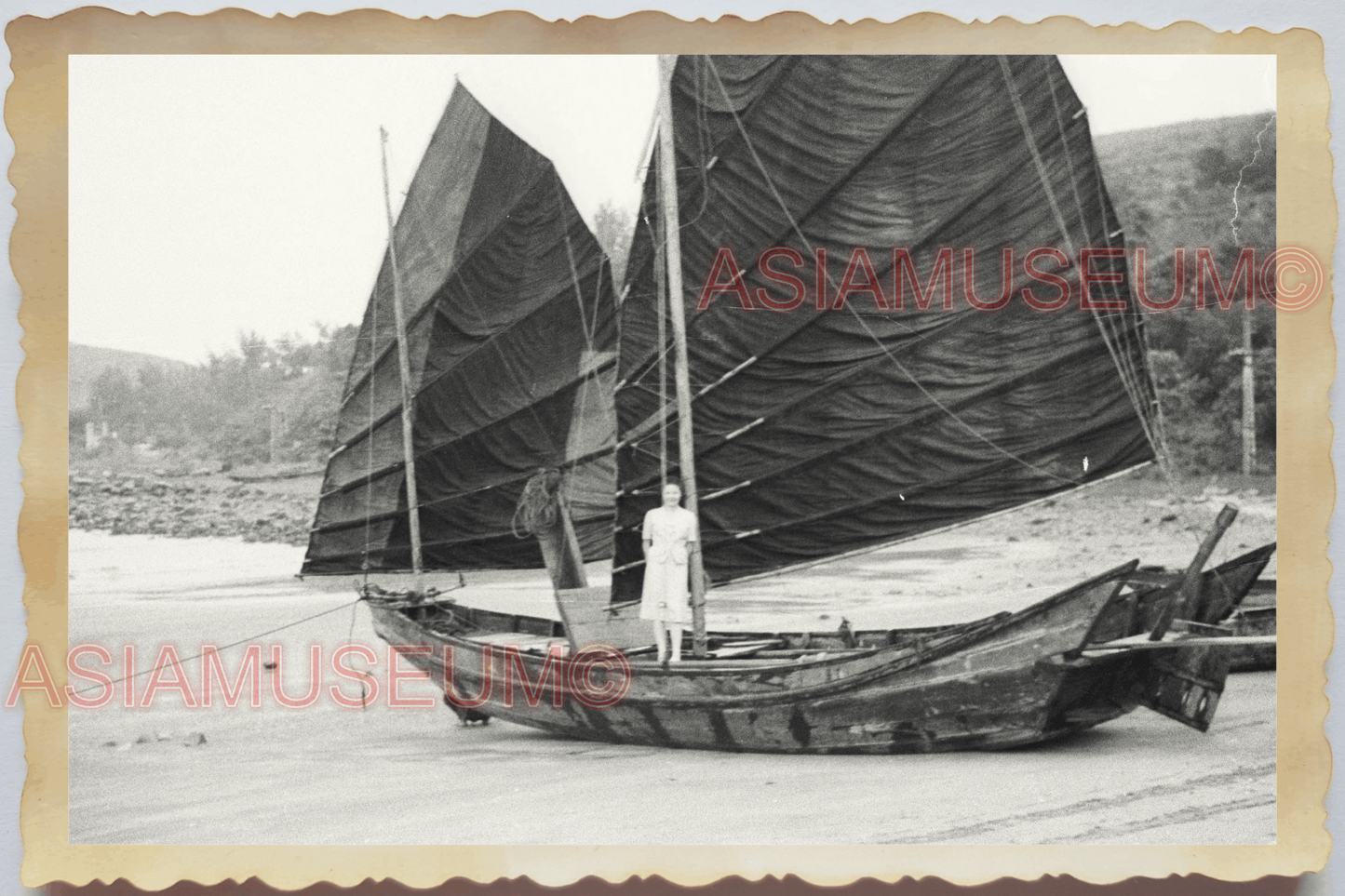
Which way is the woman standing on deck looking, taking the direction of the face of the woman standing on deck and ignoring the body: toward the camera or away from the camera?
toward the camera

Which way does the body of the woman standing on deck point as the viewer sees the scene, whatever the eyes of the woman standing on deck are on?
toward the camera

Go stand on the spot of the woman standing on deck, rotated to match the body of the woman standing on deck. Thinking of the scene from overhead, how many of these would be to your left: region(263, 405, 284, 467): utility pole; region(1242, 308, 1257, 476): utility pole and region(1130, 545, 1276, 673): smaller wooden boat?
2

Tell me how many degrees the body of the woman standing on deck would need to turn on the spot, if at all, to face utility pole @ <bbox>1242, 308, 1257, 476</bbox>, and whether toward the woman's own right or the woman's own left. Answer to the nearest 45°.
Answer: approximately 90° to the woman's own left

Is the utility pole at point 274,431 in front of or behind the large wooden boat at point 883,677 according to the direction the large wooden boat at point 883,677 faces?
in front

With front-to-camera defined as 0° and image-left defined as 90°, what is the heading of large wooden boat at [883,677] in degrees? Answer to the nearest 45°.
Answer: approximately 90°
